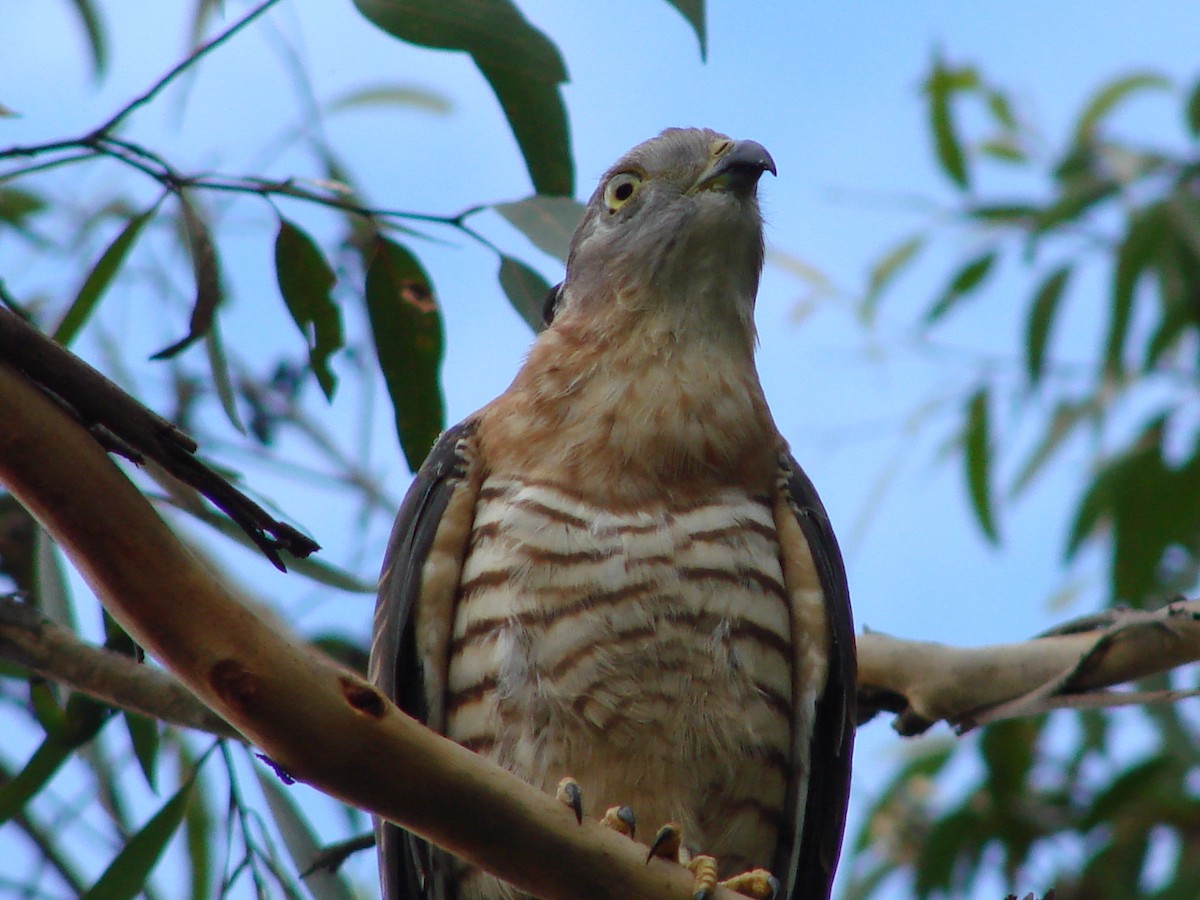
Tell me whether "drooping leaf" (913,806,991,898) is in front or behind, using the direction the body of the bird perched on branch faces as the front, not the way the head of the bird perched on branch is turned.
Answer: behind

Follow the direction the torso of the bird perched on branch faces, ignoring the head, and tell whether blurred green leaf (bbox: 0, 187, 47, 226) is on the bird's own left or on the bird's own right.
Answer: on the bird's own right

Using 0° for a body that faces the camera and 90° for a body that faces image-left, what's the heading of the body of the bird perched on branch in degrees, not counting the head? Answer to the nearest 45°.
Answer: approximately 0°

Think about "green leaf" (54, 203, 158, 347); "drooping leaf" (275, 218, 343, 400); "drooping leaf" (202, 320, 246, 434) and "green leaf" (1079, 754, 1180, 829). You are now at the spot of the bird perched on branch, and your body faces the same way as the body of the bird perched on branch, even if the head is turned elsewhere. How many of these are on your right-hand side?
3

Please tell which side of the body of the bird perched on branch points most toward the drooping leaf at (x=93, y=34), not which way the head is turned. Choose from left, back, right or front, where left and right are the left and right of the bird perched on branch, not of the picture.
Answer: right

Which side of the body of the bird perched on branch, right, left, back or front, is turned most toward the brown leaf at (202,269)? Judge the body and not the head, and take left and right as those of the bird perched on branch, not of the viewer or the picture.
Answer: right

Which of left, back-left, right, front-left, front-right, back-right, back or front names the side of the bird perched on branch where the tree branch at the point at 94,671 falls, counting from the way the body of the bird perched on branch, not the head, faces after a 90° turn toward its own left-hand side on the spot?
back

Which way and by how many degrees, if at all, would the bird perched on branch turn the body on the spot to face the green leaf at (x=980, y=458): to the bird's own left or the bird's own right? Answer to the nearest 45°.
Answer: approximately 135° to the bird's own left
